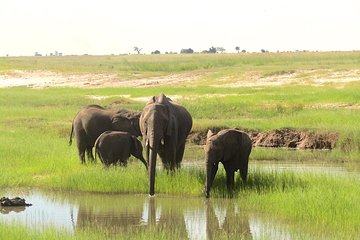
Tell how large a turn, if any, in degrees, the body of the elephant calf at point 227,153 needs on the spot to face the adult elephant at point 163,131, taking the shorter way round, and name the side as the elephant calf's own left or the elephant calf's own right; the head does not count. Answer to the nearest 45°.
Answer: approximately 90° to the elephant calf's own right

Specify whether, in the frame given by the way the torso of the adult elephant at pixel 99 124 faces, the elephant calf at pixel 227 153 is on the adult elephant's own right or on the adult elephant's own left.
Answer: on the adult elephant's own right

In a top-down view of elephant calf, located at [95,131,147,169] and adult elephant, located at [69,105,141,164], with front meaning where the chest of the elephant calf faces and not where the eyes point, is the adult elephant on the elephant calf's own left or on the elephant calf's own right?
on the elephant calf's own left

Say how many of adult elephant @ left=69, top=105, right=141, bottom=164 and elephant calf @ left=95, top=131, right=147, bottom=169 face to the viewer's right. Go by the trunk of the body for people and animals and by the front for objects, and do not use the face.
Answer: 2

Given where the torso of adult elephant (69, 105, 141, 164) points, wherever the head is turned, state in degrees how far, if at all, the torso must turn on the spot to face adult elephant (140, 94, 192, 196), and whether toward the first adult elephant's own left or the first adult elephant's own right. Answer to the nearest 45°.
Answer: approximately 45° to the first adult elephant's own right

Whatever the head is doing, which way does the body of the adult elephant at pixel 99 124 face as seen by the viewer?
to the viewer's right

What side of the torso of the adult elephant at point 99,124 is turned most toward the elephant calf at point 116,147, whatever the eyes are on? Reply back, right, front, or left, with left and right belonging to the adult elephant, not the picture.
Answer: right

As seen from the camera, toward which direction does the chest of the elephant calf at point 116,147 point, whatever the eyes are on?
to the viewer's right

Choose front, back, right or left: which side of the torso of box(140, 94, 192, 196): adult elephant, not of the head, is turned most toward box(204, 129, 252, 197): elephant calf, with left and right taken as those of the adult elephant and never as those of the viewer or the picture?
left

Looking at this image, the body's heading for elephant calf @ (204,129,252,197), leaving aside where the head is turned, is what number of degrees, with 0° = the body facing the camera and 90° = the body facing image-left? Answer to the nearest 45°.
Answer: approximately 45°

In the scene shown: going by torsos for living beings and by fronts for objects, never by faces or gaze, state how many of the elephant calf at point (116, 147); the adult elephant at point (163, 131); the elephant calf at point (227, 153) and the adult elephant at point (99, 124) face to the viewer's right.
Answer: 2
